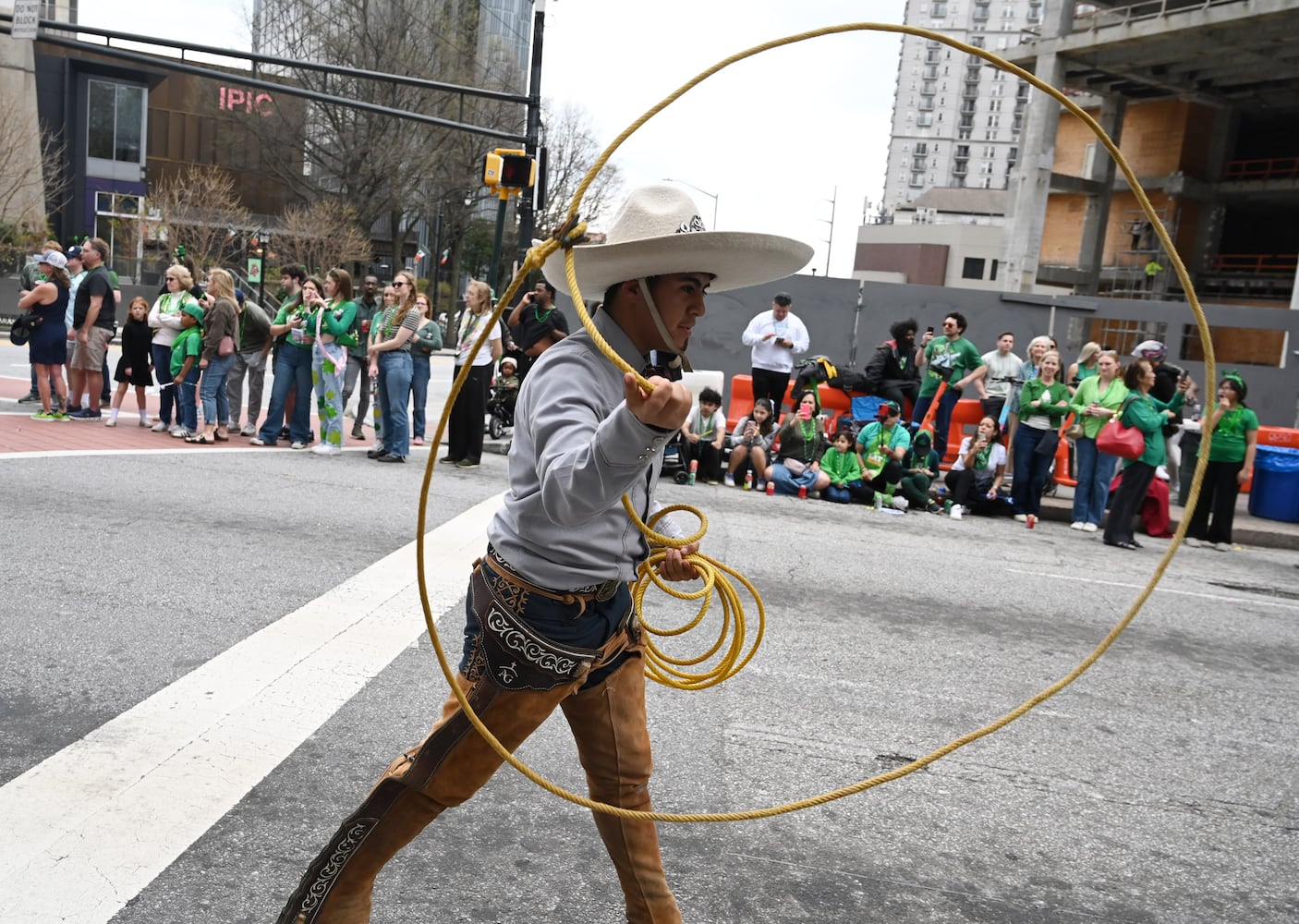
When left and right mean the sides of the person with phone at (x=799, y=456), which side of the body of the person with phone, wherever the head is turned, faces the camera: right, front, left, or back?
front

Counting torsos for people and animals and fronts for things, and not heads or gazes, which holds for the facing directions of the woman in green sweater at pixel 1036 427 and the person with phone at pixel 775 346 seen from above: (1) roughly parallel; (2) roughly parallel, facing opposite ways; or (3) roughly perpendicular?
roughly parallel

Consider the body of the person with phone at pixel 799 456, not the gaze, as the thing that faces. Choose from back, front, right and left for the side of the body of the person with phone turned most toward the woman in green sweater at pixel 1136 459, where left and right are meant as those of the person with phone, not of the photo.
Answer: left

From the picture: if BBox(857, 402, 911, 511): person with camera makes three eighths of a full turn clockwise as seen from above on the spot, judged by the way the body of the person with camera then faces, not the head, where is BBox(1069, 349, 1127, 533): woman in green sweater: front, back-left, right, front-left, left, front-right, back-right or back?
back-right

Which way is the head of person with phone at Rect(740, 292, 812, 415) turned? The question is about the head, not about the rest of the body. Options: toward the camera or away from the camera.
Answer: toward the camera

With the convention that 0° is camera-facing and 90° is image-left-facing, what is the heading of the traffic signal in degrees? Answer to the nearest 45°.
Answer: approximately 315°

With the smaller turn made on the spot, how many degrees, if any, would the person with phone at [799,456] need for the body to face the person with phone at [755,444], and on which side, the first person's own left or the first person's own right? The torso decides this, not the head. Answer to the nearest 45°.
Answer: approximately 90° to the first person's own right

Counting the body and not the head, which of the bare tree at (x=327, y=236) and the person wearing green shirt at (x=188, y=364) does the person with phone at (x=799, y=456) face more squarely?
the person wearing green shirt

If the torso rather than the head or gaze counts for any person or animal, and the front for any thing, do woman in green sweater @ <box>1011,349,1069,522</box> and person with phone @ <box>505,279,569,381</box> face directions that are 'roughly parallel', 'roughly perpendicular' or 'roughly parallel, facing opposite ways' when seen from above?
roughly parallel

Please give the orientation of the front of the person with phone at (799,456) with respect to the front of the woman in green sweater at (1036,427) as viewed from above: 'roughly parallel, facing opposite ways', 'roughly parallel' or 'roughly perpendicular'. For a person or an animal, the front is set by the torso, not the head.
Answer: roughly parallel

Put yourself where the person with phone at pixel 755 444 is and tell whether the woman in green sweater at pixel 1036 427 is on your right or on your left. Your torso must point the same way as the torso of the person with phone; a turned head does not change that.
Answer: on your left

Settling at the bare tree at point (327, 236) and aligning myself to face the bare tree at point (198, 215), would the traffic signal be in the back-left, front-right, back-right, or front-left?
back-left

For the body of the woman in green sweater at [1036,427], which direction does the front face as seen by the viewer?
toward the camera

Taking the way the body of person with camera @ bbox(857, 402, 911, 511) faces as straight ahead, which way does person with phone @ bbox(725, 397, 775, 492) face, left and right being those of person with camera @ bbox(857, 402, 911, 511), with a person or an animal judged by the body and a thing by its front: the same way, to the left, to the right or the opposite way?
the same way

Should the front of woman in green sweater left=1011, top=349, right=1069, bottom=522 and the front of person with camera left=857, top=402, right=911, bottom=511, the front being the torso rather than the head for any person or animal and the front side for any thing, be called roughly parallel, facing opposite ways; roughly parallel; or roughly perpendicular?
roughly parallel
